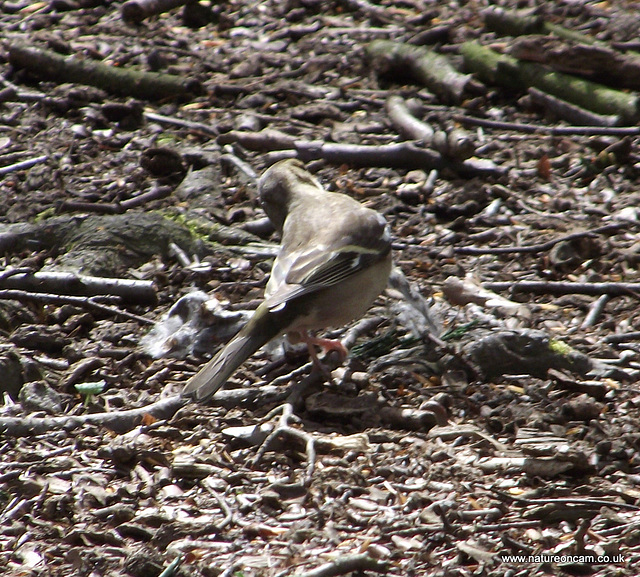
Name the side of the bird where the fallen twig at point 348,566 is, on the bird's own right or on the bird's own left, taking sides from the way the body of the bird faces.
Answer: on the bird's own right

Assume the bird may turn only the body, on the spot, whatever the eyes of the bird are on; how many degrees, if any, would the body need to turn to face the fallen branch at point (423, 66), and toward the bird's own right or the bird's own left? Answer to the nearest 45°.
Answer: approximately 45° to the bird's own left

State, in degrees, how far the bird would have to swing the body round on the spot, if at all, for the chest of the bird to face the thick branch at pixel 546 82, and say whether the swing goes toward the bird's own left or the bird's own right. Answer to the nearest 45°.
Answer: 0° — it already faces it

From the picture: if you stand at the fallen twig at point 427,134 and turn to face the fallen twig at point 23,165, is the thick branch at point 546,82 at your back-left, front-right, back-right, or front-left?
back-right

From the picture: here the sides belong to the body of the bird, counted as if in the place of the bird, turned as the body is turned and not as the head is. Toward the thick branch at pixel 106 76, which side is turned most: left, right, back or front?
left

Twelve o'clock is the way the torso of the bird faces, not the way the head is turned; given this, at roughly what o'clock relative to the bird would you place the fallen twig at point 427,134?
The fallen twig is roughly at 11 o'clock from the bird.

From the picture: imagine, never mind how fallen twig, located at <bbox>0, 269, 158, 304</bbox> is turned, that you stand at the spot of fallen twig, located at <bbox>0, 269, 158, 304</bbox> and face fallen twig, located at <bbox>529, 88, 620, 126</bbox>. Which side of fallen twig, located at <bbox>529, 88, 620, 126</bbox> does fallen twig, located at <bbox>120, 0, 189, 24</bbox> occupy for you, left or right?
left

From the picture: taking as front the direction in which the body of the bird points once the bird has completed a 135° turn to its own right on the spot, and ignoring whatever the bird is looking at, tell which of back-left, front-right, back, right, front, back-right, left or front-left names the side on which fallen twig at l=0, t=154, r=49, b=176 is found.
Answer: back-right

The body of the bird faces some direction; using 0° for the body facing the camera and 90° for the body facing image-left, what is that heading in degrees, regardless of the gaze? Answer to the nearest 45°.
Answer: approximately 225°

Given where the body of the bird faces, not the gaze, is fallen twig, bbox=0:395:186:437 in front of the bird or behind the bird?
behind
